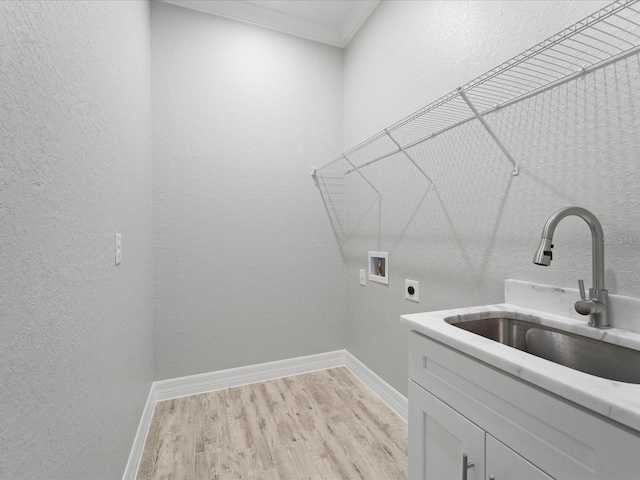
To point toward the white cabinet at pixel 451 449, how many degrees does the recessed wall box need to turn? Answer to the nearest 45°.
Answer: approximately 45° to its left

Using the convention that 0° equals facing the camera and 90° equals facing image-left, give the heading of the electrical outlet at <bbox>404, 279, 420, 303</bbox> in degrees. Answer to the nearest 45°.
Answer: approximately 45°

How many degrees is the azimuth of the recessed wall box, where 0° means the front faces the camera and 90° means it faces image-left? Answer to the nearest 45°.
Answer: approximately 45°
